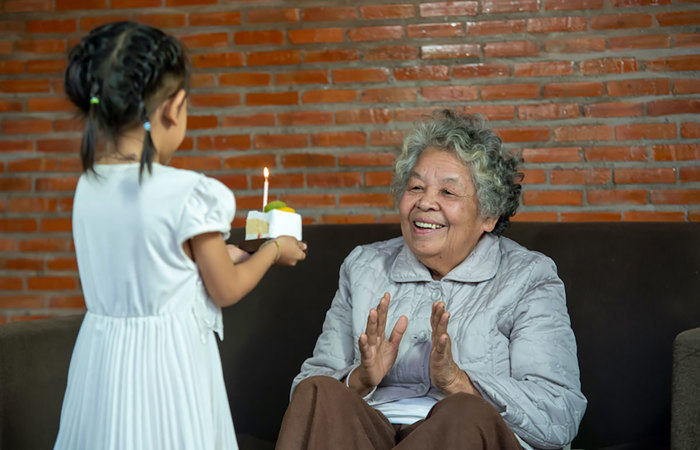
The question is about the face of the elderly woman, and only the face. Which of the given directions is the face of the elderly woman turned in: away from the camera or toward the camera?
toward the camera

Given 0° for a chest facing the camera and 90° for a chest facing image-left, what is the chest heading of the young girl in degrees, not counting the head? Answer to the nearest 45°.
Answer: approximately 225°

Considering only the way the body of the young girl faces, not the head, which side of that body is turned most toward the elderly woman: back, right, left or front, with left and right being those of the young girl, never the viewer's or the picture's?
front

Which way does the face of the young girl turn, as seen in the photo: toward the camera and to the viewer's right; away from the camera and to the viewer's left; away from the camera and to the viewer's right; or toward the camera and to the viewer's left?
away from the camera and to the viewer's right

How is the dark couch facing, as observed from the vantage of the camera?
facing the viewer

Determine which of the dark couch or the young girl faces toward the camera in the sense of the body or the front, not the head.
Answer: the dark couch

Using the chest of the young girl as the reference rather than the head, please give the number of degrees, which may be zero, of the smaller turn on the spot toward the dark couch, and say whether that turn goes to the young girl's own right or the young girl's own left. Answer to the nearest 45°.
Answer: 0° — they already face it

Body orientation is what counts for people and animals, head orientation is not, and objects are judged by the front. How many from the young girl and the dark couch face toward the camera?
1
